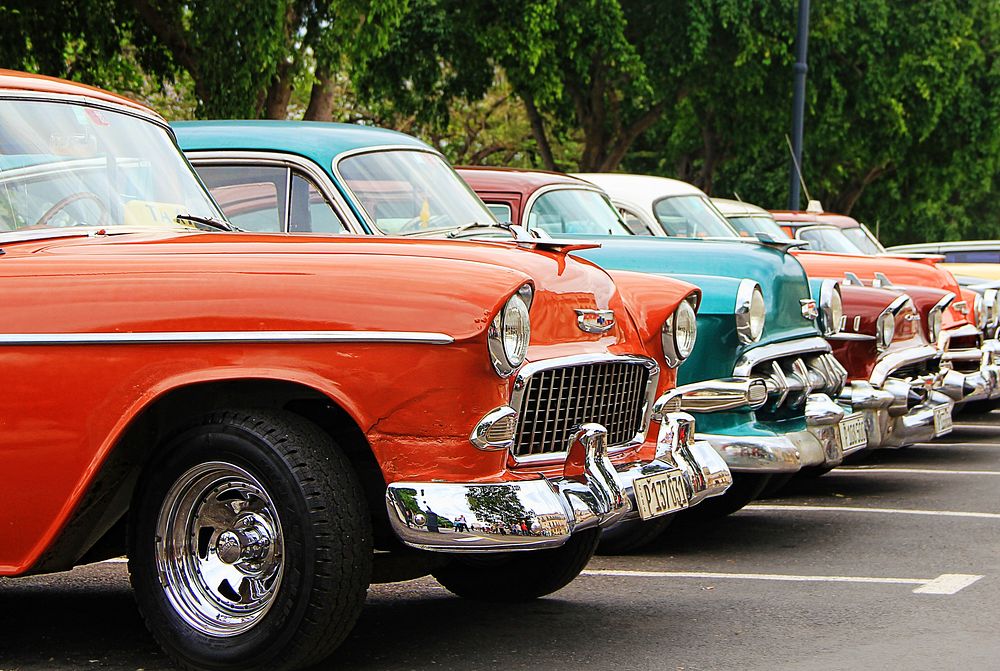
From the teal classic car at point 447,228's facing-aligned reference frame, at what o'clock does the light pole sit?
The light pole is roughly at 8 o'clock from the teal classic car.

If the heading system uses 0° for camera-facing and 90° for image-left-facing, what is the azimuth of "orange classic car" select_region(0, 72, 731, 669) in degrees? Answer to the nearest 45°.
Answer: approximately 315°

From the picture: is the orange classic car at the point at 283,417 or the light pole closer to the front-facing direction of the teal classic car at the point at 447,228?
the orange classic car

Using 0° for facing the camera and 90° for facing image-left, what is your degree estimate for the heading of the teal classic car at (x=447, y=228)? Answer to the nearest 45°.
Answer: approximately 315°

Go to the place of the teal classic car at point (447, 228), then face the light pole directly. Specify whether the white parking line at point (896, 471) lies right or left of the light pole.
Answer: right

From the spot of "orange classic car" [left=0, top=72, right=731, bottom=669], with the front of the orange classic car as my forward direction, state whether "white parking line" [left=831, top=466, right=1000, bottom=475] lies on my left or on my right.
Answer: on my left

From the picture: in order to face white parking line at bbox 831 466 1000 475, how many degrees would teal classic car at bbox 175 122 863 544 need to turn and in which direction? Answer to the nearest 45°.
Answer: approximately 90° to its left

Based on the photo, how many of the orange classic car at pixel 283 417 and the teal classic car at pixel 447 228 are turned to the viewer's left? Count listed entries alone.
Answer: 0
